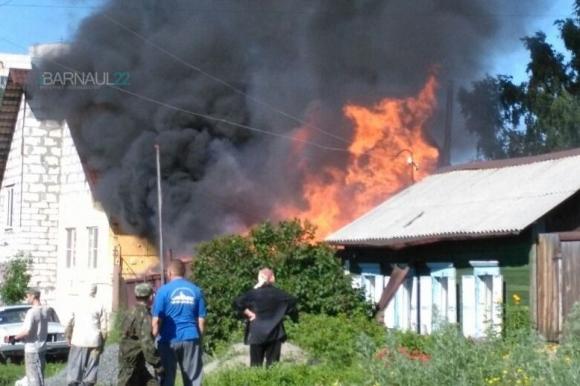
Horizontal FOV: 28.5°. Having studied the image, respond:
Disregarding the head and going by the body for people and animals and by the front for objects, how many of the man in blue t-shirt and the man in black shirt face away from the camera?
2

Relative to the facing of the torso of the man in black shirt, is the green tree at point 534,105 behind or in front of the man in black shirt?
in front

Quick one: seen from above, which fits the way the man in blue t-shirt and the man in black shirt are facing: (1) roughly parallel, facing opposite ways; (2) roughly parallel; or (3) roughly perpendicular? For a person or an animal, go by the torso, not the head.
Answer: roughly parallel

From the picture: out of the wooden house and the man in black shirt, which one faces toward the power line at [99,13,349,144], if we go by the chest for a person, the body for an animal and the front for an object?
the man in black shirt

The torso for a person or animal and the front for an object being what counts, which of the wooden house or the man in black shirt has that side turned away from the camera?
the man in black shirt

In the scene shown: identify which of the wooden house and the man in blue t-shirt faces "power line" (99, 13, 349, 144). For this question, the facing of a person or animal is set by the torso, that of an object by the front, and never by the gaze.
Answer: the man in blue t-shirt

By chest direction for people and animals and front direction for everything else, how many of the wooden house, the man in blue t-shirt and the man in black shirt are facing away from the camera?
2

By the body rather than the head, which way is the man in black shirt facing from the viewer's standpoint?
away from the camera

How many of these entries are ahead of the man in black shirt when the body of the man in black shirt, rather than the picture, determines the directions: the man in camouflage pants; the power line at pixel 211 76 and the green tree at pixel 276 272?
2

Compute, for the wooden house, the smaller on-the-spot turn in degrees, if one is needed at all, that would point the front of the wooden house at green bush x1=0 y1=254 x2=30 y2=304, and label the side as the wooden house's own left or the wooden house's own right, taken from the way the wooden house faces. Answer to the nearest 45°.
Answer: approximately 90° to the wooden house's own right

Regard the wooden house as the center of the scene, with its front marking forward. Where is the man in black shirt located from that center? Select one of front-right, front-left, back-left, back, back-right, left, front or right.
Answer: front

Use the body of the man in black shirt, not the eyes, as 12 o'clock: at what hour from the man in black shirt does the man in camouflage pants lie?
The man in camouflage pants is roughly at 7 o'clock from the man in black shirt.

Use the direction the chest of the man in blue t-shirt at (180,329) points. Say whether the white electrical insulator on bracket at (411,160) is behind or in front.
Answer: in front

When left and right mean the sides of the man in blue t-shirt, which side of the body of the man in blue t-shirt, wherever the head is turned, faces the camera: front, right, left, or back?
back

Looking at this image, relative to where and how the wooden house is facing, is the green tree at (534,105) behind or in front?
behind

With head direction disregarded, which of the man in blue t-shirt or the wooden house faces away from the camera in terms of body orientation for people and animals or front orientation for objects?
the man in blue t-shirt

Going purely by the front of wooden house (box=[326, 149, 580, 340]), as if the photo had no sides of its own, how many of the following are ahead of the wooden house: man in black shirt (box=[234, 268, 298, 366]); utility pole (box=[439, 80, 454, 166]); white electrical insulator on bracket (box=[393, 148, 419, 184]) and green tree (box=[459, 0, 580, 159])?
1
